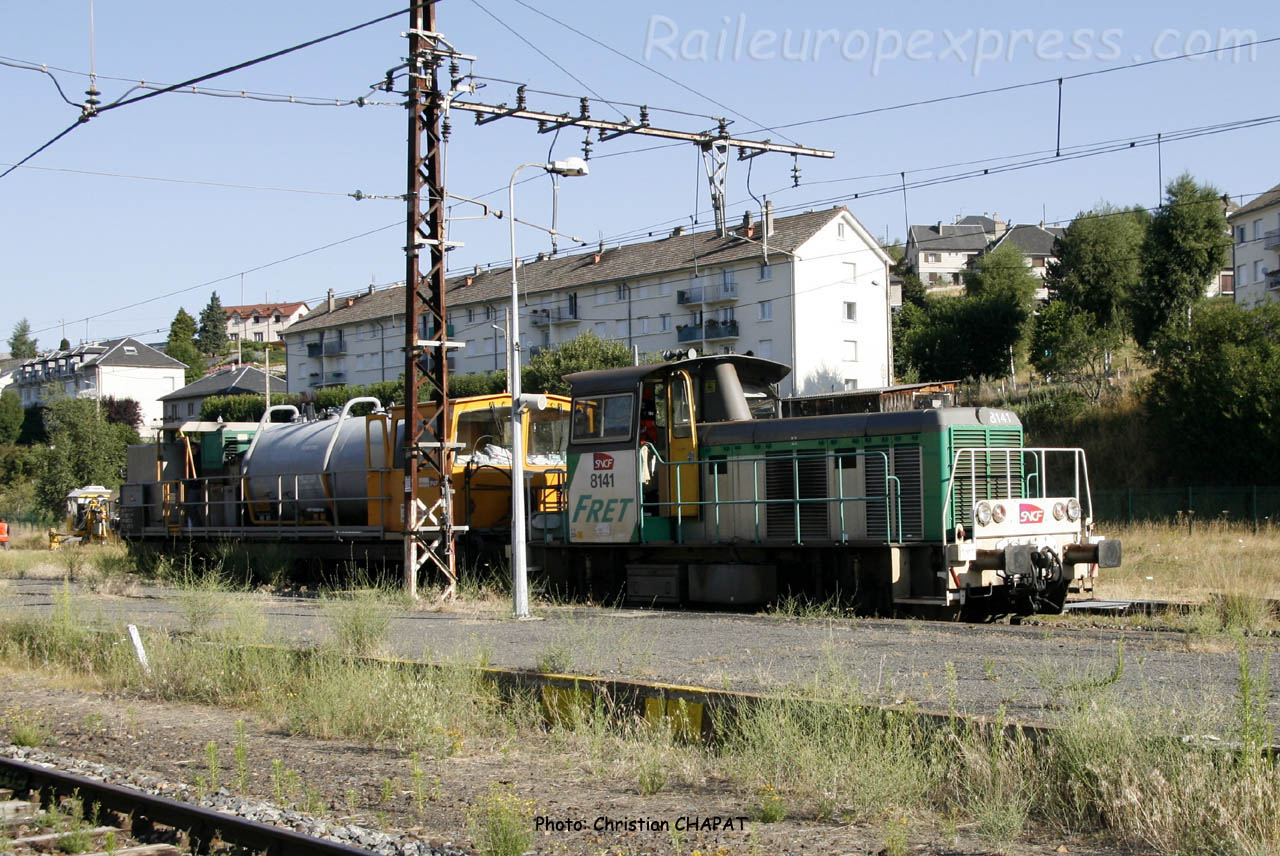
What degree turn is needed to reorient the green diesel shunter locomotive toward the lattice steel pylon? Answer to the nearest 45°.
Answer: approximately 135° to its right

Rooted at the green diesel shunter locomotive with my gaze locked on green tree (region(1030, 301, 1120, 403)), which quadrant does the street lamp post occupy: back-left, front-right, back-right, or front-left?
back-left

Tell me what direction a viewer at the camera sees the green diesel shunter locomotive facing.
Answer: facing the viewer and to the right of the viewer

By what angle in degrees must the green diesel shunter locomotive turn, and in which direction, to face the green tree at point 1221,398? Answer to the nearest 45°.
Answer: approximately 90° to its left

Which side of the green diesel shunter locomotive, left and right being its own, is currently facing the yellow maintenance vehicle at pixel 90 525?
back

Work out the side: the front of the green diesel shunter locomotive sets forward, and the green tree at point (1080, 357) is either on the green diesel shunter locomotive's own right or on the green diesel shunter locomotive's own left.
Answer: on the green diesel shunter locomotive's own left

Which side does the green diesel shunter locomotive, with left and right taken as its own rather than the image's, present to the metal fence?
left

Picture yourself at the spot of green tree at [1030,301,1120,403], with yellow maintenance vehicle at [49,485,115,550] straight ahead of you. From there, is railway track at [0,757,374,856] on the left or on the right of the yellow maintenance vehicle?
left
